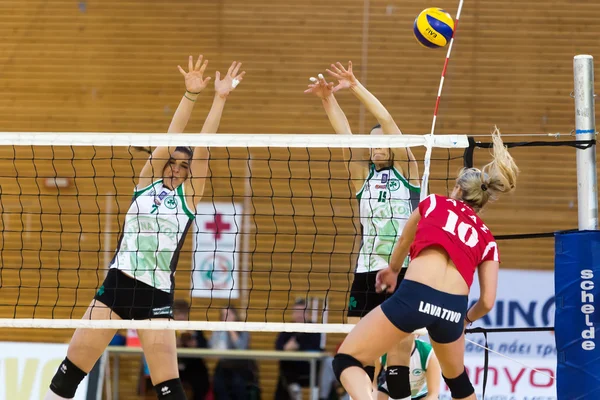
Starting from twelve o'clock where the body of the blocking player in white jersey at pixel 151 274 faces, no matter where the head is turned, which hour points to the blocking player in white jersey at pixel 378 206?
the blocking player in white jersey at pixel 378 206 is roughly at 9 o'clock from the blocking player in white jersey at pixel 151 274.

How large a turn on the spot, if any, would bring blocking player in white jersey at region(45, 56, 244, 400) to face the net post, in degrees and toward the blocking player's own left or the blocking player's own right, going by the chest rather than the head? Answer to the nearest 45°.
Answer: approximately 90° to the blocking player's own left

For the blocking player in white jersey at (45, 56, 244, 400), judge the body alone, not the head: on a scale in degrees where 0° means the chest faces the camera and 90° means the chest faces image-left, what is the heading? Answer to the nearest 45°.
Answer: approximately 0°

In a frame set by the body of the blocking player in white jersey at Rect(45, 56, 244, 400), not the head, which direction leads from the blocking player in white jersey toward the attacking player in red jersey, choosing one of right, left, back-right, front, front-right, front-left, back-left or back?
front-left

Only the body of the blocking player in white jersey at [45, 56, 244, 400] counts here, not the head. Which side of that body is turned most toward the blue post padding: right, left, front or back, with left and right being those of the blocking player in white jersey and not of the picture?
left

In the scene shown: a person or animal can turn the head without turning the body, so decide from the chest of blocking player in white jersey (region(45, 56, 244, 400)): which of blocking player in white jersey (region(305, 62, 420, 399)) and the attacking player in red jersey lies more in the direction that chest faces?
the attacking player in red jersey
